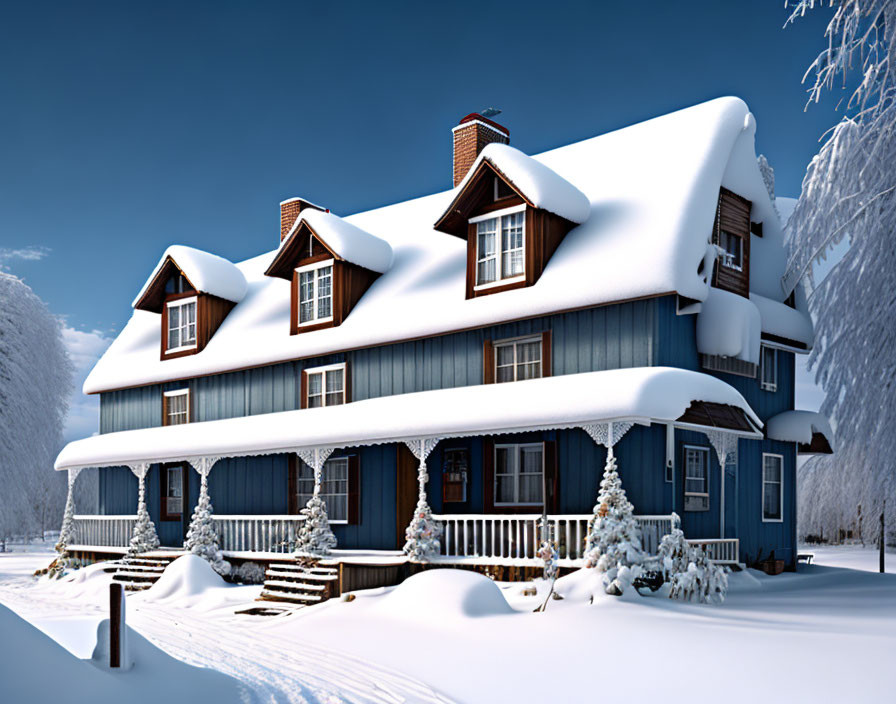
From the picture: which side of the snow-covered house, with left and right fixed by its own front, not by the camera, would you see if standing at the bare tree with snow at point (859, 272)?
left

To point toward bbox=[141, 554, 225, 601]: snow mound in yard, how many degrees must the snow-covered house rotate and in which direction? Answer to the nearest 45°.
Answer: approximately 45° to its right

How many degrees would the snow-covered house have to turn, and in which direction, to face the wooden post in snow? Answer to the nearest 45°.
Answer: approximately 45° to its left

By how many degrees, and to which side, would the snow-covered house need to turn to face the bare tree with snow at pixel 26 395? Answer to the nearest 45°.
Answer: approximately 90° to its right

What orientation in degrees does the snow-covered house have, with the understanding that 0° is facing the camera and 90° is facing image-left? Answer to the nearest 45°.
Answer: approximately 45°
